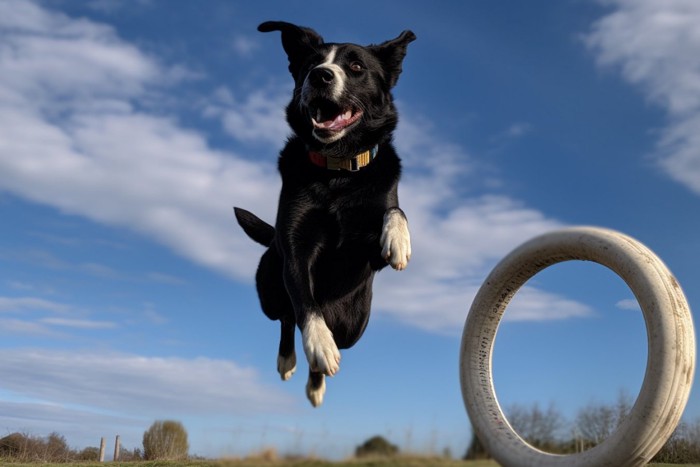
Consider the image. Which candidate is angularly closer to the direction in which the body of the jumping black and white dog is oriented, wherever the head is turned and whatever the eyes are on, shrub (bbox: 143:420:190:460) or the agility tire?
the agility tire

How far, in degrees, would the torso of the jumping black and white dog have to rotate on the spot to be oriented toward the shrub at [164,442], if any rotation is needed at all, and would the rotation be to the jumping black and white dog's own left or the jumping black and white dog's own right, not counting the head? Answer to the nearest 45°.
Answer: approximately 180°

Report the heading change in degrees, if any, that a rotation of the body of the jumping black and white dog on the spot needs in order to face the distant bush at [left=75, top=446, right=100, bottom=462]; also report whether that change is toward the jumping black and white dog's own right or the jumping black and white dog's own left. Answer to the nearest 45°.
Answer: approximately 135° to the jumping black and white dog's own right

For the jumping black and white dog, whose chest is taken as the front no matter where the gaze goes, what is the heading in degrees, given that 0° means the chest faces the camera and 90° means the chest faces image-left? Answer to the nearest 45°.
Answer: approximately 0°

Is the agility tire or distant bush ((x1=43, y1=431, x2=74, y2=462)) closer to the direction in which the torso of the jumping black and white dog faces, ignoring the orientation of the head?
the agility tire

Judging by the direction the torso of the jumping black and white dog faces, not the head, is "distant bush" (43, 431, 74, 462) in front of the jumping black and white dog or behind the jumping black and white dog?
behind

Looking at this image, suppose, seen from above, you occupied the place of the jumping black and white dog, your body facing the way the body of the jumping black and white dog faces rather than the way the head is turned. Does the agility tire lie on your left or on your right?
on your left

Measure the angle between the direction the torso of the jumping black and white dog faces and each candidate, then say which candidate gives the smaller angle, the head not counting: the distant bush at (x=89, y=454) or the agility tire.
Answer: the agility tire
